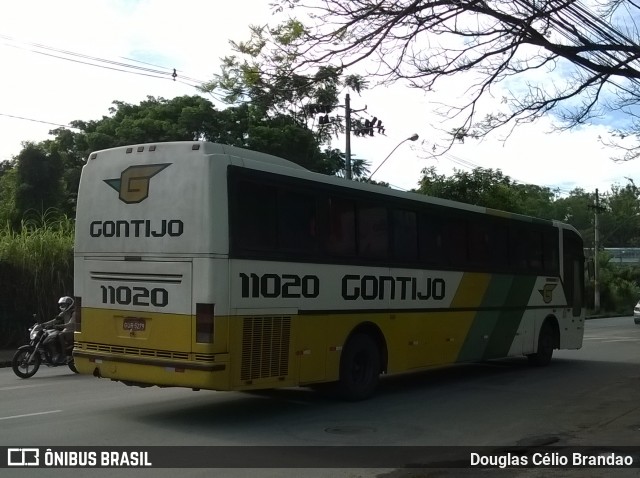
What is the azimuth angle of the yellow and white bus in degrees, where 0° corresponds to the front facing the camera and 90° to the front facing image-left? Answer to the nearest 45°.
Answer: approximately 225°

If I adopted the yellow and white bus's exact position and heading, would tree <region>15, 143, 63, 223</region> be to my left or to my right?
on my left

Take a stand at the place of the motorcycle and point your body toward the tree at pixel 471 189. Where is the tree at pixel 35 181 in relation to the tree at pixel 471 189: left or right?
left

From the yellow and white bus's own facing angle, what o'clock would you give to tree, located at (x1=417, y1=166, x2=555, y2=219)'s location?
The tree is roughly at 11 o'clock from the yellow and white bus.

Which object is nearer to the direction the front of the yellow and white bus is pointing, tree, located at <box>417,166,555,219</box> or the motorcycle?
the tree
